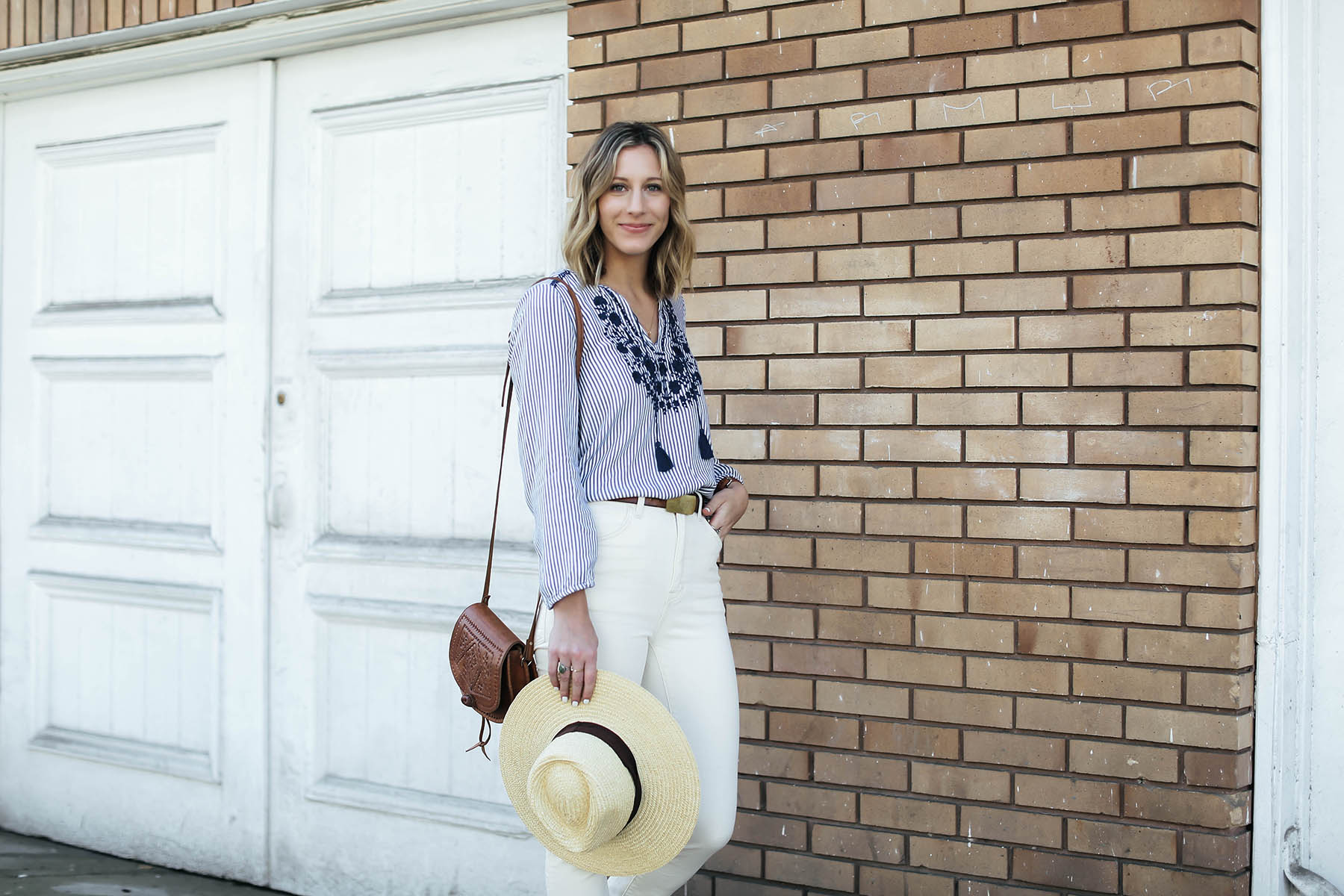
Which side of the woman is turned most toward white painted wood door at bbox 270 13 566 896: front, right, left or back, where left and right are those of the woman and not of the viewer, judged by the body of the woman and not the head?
back

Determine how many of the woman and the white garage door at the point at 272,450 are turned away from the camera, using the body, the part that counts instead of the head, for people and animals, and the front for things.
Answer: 0

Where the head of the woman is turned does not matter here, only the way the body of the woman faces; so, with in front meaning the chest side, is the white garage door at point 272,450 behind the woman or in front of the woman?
behind

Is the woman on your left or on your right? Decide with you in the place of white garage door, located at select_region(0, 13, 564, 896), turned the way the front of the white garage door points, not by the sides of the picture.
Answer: on your left

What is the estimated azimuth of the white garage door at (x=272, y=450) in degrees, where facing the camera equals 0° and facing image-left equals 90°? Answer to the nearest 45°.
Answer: approximately 45°

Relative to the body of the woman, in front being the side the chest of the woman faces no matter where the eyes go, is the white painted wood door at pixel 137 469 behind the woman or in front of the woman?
behind

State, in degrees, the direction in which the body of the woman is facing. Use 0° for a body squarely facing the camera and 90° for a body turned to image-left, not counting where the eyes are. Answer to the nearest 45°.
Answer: approximately 315°
